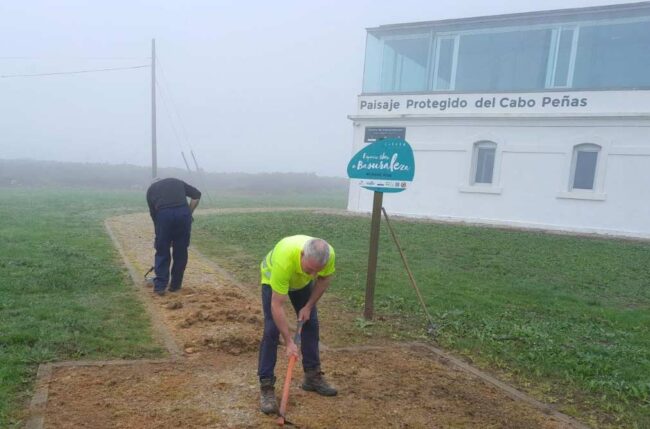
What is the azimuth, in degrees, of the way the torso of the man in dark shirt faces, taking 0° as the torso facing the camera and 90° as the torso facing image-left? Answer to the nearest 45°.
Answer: approximately 180°

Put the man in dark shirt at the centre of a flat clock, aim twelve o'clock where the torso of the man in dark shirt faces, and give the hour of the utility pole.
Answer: The utility pole is roughly at 12 o'clock from the man in dark shirt.

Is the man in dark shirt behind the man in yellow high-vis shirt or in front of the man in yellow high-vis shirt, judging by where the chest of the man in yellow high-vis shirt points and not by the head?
behind

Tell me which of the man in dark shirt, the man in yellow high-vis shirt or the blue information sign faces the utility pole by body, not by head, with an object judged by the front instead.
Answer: the man in dark shirt

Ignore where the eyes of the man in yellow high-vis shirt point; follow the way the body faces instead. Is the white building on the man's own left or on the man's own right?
on the man's own left

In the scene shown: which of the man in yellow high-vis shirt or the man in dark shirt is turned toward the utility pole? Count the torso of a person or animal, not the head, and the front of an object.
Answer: the man in dark shirt

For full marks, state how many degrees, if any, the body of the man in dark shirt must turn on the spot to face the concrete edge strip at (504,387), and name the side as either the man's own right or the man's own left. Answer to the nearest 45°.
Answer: approximately 135° to the man's own right

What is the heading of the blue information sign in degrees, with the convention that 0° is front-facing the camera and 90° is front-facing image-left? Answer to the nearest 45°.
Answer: approximately 0°
